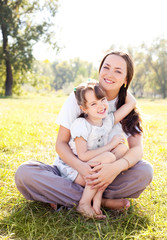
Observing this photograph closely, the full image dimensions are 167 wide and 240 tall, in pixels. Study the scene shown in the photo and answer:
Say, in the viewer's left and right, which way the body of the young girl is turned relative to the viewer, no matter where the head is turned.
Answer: facing the viewer and to the right of the viewer

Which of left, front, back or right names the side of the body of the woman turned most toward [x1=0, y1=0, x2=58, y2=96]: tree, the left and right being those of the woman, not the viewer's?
back

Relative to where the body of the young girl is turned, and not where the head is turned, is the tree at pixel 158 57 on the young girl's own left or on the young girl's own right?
on the young girl's own left

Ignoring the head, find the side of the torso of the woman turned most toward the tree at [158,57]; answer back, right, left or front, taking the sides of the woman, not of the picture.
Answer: back
